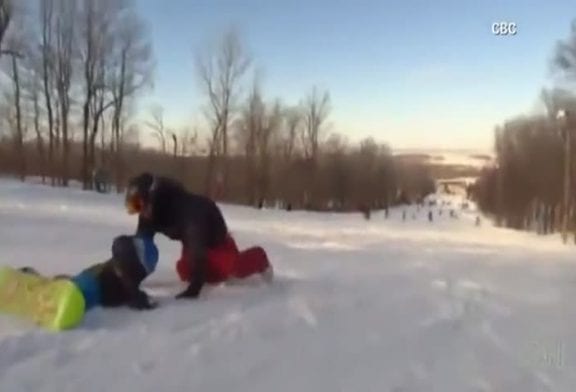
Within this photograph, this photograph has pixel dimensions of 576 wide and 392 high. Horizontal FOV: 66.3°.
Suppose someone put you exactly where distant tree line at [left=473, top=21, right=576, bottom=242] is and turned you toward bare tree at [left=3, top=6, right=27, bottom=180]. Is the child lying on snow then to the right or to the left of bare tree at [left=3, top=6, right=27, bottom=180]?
left

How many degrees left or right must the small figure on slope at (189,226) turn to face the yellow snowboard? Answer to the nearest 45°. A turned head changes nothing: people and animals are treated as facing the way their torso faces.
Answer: approximately 45° to its left

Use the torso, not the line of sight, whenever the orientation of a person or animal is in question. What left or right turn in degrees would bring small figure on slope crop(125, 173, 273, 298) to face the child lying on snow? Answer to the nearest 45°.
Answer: approximately 45° to its left

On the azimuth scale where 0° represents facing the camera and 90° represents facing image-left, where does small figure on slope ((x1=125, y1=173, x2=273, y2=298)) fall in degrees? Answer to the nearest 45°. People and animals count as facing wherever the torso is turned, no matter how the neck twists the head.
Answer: approximately 90°

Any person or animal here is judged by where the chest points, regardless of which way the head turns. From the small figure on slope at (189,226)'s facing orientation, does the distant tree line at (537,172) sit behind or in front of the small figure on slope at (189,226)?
behind

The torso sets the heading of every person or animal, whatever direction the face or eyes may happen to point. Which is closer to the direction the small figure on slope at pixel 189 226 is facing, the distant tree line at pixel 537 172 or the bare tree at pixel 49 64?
the bare tree

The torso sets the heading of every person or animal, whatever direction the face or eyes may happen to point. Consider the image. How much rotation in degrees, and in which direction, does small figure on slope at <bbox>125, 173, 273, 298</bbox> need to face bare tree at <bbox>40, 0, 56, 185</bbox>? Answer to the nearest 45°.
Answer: approximately 45° to its right

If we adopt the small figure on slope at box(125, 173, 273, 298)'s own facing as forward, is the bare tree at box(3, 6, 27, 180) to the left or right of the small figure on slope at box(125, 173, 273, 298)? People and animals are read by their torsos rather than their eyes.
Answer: on its right
